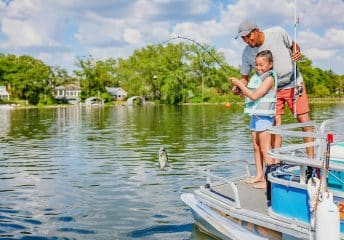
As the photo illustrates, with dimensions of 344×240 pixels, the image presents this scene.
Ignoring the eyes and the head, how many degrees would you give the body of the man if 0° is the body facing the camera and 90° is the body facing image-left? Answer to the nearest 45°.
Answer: approximately 45°

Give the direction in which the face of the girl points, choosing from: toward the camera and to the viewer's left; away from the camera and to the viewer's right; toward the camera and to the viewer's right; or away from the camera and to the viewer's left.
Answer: toward the camera and to the viewer's left
